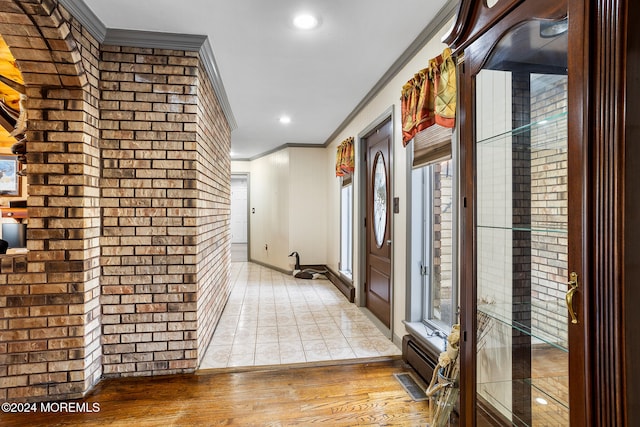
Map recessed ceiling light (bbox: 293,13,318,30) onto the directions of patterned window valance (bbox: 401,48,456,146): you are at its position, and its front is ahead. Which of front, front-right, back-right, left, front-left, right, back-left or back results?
front-right

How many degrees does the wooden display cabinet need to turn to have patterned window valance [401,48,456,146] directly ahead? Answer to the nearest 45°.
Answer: approximately 90° to its right

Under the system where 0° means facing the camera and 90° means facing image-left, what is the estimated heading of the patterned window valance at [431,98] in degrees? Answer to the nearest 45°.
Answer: approximately 45°

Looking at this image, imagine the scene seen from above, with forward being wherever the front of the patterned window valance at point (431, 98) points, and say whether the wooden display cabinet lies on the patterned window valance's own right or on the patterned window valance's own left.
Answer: on the patterned window valance's own left

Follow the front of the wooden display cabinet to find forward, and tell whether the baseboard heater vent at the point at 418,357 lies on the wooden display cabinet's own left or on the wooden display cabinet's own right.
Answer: on the wooden display cabinet's own right

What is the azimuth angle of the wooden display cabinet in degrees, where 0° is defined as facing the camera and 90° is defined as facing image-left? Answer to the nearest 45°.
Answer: approximately 45°

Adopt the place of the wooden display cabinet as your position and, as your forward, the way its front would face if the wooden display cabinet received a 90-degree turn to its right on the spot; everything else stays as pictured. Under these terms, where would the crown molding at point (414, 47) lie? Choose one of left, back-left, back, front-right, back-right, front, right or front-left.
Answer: front

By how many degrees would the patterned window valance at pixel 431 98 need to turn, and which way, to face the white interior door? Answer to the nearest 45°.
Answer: approximately 90° to its right
